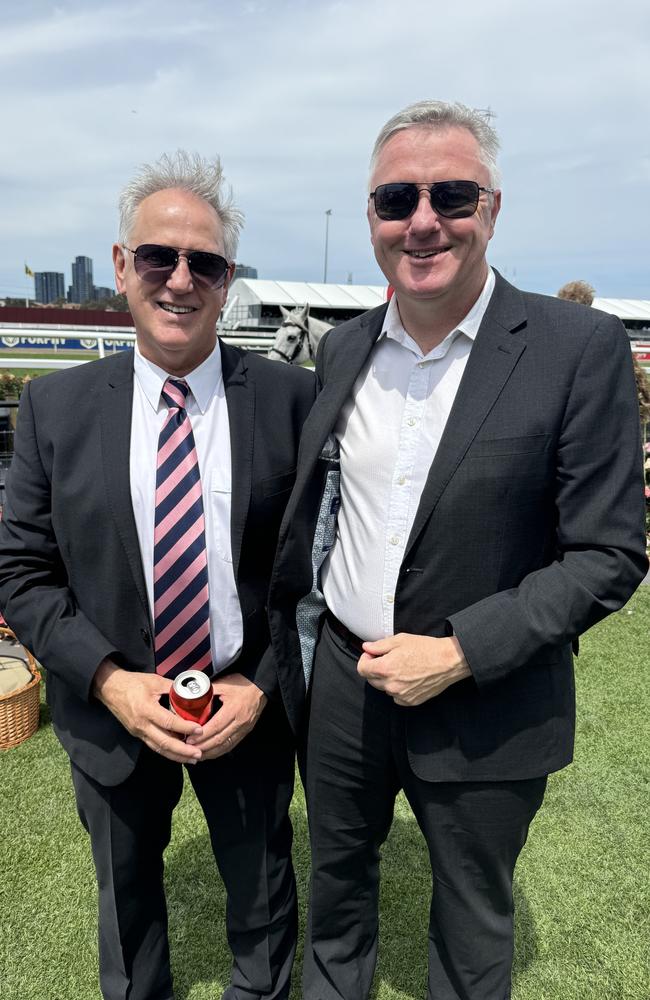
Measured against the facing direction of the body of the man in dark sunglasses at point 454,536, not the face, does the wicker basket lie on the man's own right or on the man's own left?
on the man's own right

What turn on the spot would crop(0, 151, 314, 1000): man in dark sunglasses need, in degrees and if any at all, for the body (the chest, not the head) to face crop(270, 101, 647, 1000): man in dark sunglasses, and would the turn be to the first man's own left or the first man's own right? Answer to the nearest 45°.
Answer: approximately 45° to the first man's own left

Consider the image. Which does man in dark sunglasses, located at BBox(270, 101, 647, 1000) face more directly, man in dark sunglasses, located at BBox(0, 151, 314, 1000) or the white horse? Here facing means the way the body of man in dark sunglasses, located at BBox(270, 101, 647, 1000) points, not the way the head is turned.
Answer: the man in dark sunglasses

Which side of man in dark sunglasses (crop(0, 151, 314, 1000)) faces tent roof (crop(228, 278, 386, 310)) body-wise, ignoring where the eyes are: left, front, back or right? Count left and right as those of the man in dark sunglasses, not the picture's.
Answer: back

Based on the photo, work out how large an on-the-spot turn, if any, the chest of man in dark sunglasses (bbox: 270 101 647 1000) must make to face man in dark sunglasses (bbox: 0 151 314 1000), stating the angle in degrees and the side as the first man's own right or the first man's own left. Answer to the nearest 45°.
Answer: approximately 45° to the first man's own right

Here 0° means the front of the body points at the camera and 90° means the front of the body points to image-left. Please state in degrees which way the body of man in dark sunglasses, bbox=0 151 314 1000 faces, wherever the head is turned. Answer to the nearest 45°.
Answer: approximately 0°
